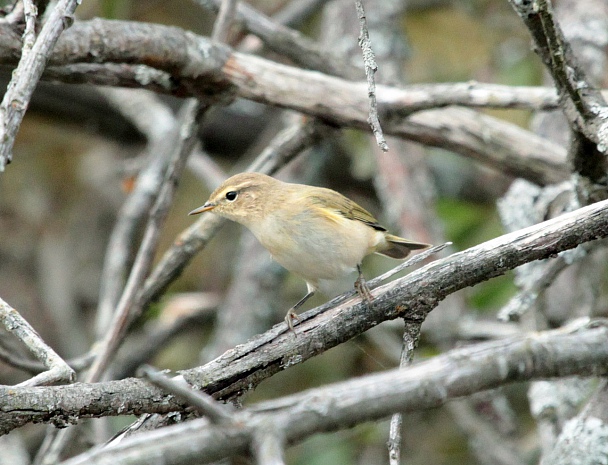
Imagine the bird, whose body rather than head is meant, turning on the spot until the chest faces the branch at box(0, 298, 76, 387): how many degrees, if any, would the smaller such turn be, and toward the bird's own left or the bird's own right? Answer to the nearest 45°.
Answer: approximately 45° to the bird's own left

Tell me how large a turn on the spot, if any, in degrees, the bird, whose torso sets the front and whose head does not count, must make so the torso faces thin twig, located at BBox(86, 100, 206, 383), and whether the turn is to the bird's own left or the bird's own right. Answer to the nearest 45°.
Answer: approximately 45° to the bird's own right

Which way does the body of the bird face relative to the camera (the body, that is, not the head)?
to the viewer's left

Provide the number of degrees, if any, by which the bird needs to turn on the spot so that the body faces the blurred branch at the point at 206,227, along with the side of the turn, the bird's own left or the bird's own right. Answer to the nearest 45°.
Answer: approximately 45° to the bird's own right

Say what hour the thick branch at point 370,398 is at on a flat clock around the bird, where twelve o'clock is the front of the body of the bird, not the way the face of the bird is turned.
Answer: The thick branch is roughly at 9 o'clock from the bird.
